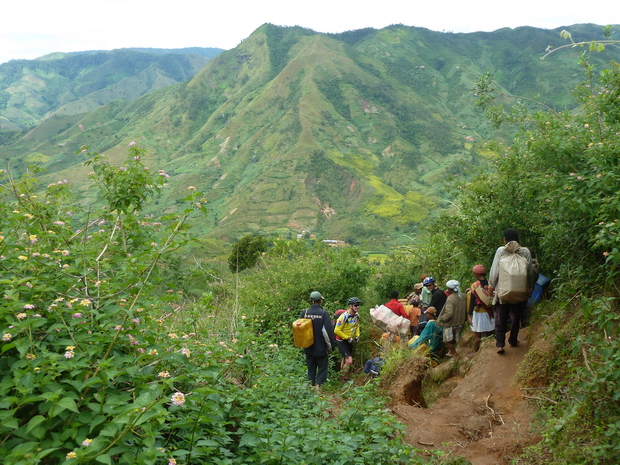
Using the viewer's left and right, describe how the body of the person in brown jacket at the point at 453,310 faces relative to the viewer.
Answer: facing away from the viewer and to the left of the viewer
